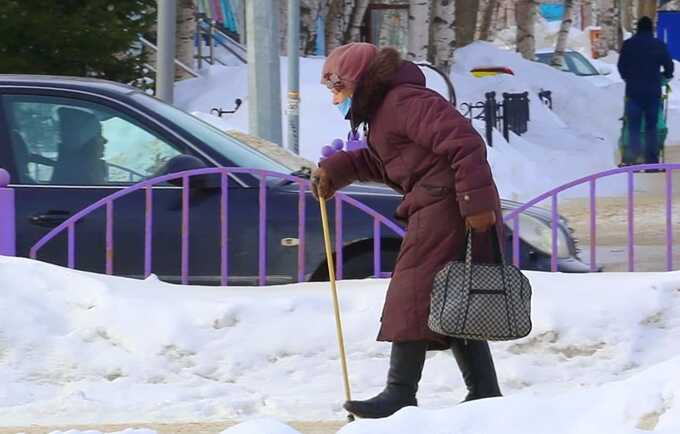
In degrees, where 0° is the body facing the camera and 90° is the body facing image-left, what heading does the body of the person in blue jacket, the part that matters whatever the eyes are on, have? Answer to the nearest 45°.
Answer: approximately 180°

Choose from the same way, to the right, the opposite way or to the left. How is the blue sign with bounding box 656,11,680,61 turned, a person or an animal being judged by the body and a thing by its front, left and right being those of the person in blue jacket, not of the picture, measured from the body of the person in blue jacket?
the opposite way

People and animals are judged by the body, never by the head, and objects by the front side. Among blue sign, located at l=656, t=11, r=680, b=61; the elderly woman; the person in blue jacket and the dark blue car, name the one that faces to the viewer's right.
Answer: the dark blue car

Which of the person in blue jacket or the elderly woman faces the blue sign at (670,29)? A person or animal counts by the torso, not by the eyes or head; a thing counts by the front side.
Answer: the person in blue jacket

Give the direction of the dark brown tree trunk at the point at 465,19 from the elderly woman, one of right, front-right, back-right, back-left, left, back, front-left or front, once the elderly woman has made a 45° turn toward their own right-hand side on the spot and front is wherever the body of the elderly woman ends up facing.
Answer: front-right

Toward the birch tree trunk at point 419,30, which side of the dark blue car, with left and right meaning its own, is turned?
left

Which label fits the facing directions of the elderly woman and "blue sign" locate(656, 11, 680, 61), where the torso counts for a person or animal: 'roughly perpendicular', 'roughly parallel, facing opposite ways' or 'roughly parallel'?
roughly perpendicular

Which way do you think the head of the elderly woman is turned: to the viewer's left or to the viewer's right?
to the viewer's left

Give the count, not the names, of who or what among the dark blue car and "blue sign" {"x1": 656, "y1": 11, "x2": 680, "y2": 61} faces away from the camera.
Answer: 0

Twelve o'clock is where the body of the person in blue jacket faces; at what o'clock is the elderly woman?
The elderly woman is roughly at 6 o'clock from the person in blue jacket.

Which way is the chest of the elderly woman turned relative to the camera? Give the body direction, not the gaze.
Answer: to the viewer's left

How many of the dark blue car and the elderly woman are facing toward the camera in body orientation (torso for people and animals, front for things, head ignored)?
0

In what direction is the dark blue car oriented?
to the viewer's right
